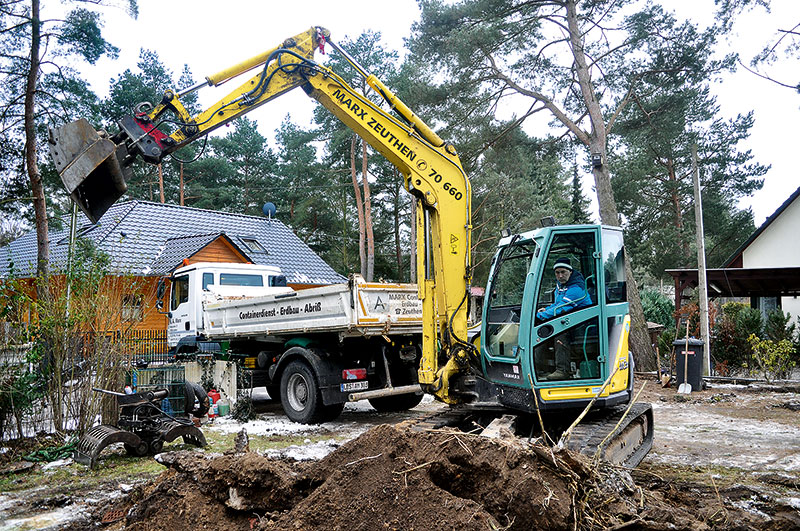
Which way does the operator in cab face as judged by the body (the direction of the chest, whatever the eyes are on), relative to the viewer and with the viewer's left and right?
facing the viewer and to the left of the viewer

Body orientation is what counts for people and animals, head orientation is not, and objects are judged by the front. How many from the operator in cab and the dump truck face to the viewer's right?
0

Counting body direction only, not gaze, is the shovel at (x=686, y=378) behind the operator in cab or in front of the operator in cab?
behind

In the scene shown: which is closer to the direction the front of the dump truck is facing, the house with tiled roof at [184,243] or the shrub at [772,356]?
the house with tiled roof

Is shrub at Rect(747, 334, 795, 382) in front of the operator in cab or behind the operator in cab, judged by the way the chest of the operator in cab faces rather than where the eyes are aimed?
behind

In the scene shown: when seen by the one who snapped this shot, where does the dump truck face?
facing away from the viewer and to the left of the viewer

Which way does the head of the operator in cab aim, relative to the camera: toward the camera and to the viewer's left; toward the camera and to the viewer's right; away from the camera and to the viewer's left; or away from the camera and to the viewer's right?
toward the camera and to the viewer's left

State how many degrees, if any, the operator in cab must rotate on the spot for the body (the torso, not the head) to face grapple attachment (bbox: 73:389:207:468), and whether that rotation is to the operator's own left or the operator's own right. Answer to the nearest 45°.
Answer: approximately 45° to the operator's own right
